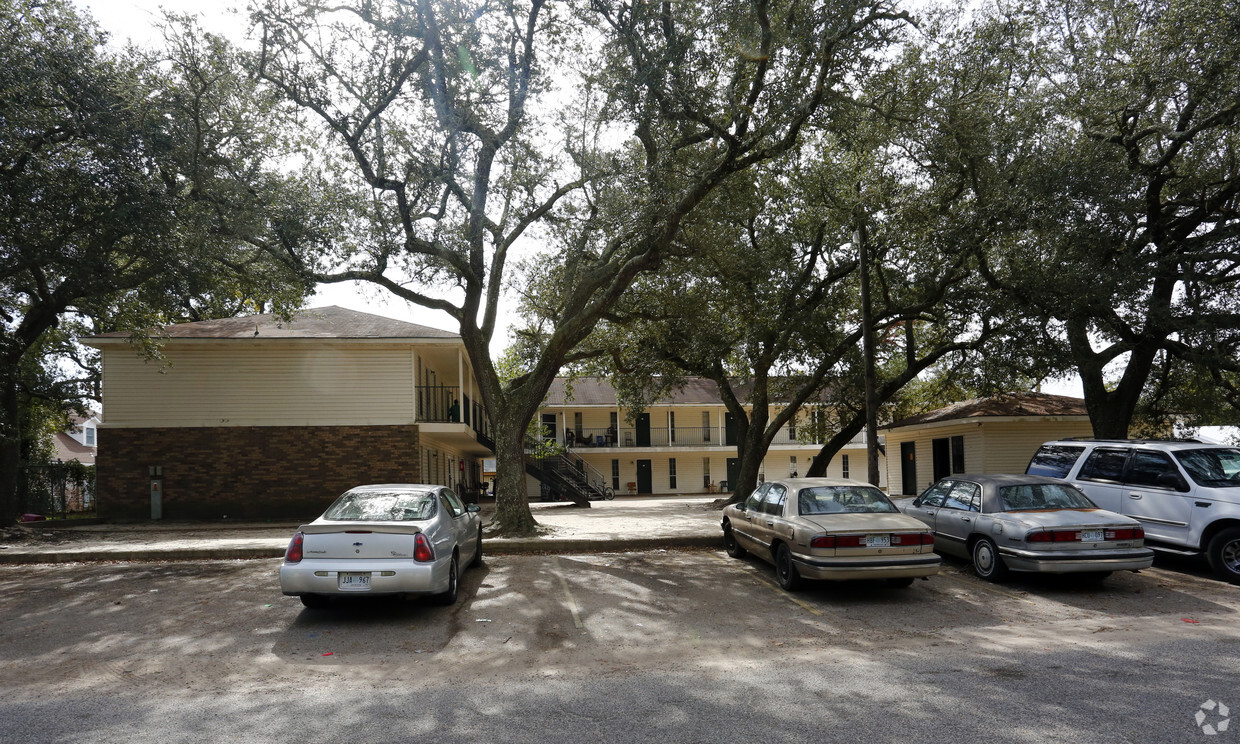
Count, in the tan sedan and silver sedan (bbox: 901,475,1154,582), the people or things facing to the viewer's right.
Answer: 0

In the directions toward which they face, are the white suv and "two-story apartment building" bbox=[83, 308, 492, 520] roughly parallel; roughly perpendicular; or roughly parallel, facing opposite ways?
roughly perpendicular

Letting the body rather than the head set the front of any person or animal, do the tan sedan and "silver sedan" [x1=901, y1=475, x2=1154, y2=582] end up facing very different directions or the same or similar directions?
same or similar directions

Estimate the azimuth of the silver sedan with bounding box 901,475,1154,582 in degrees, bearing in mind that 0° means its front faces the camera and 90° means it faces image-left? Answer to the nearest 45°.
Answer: approximately 135°

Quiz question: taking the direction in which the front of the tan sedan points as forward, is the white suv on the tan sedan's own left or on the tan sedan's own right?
on the tan sedan's own right

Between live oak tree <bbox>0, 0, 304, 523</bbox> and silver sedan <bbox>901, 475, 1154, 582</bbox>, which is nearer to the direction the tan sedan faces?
the live oak tree

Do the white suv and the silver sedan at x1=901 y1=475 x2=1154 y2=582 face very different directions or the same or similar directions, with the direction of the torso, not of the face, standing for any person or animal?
very different directions

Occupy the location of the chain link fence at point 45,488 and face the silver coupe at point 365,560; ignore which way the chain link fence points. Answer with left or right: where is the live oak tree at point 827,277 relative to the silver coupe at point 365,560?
left

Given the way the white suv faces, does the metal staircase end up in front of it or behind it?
behind
